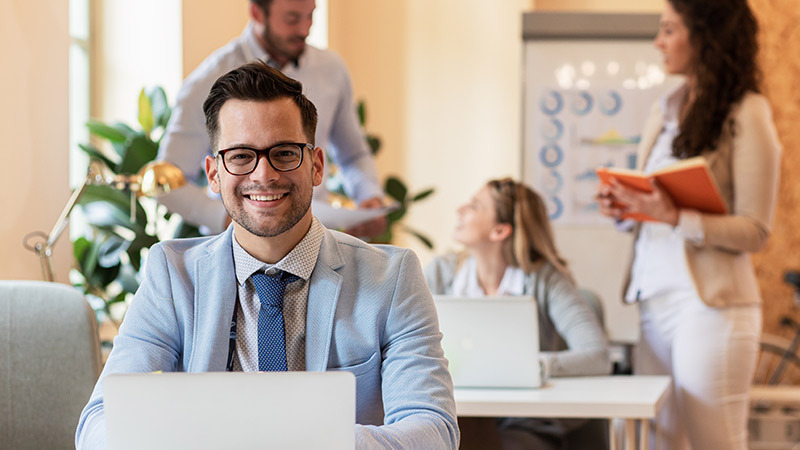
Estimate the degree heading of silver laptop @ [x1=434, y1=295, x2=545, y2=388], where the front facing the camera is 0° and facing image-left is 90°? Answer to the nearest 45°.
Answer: approximately 180°

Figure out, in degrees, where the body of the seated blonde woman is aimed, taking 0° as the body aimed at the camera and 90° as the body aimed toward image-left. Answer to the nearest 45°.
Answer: approximately 45°

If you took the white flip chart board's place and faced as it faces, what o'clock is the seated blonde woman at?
The seated blonde woman is roughly at 12 o'clock from the white flip chart board.

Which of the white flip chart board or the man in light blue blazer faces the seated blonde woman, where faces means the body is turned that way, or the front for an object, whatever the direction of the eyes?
the white flip chart board

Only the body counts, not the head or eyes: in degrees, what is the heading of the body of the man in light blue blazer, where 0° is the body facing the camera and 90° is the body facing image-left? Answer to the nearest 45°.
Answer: approximately 0°

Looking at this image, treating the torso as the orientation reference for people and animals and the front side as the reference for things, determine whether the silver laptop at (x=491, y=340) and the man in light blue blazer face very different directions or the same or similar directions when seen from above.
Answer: very different directions

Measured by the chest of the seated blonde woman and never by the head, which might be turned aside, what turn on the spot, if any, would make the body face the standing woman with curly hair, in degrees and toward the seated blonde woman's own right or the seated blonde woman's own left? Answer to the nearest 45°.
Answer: approximately 90° to the seated blonde woman's own left

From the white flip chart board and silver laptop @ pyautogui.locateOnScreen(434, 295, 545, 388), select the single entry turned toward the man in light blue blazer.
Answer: the white flip chart board

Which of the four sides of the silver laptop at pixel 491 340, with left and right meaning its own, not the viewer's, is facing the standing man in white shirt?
left
